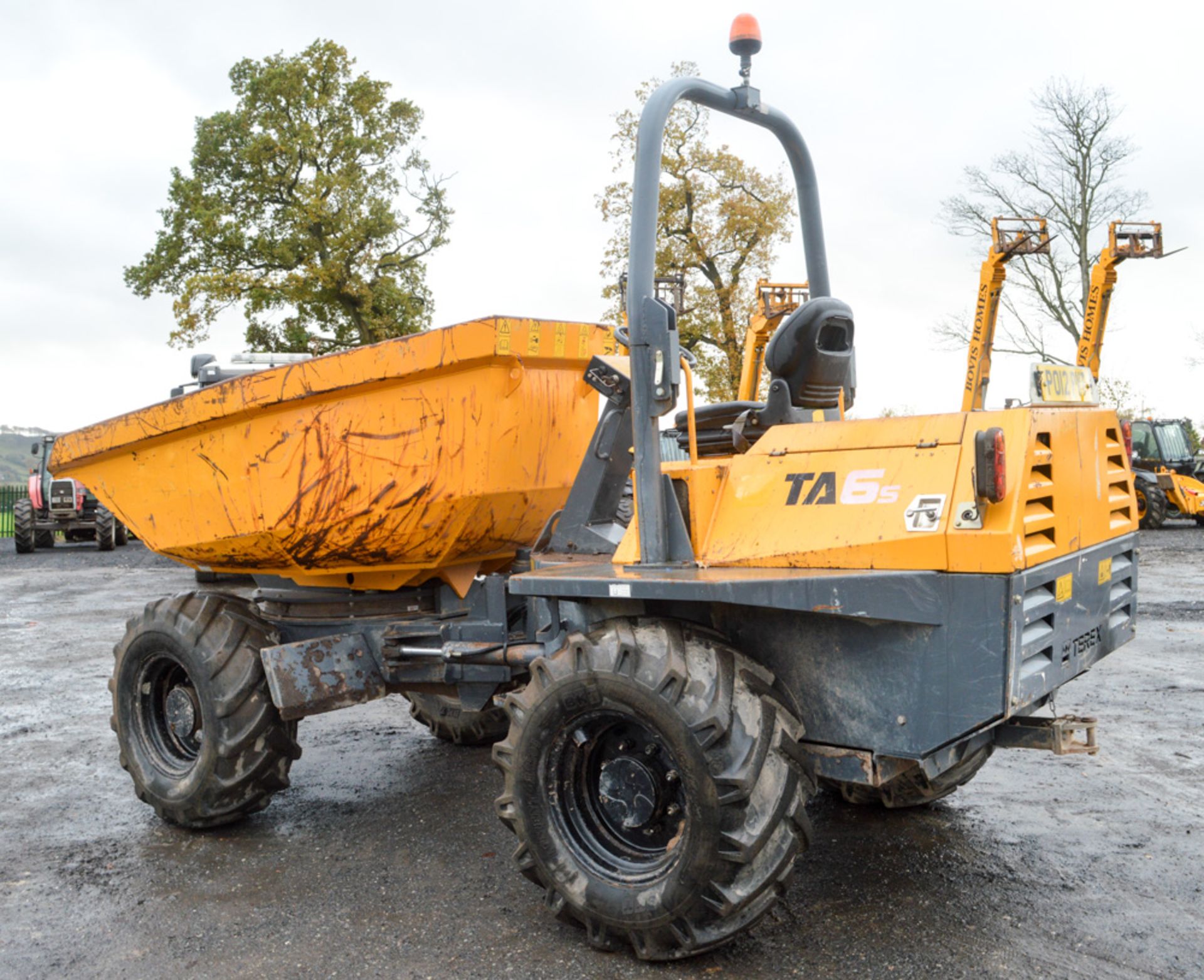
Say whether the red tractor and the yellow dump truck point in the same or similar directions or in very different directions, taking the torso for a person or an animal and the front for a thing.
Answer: very different directions

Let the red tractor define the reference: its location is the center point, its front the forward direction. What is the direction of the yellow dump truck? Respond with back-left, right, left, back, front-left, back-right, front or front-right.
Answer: front

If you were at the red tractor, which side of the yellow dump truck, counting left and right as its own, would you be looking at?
front

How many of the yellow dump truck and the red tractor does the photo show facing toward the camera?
1

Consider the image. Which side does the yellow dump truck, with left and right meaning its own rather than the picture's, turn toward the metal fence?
front

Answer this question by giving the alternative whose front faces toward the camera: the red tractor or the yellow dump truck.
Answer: the red tractor

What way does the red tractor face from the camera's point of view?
toward the camera

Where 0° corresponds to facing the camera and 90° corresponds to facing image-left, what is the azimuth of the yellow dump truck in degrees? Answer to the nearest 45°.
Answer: approximately 135°

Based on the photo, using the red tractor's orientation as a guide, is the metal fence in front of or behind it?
behind
